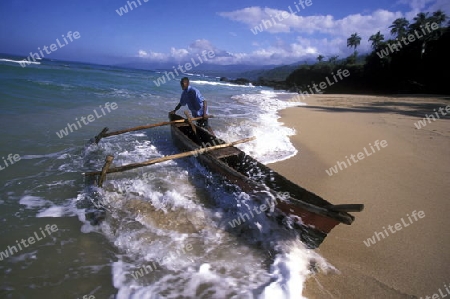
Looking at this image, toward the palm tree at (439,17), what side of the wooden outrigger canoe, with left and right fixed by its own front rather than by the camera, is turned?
left

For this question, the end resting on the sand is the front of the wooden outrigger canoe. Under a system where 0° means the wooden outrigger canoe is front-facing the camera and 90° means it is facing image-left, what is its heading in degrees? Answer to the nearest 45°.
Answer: approximately 315°

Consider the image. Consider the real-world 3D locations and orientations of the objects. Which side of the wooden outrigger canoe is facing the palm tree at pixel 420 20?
left

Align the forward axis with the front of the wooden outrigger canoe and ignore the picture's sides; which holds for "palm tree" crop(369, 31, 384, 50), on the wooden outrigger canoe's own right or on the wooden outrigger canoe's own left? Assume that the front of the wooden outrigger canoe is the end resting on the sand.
on the wooden outrigger canoe's own left

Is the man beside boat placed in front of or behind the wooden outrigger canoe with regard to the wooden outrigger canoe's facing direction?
behind
